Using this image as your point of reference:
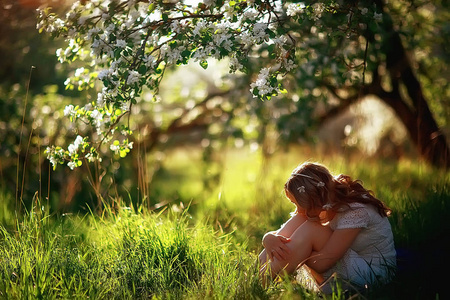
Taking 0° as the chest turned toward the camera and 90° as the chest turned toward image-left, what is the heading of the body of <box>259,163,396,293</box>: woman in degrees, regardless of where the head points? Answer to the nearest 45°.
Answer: approximately 90°
